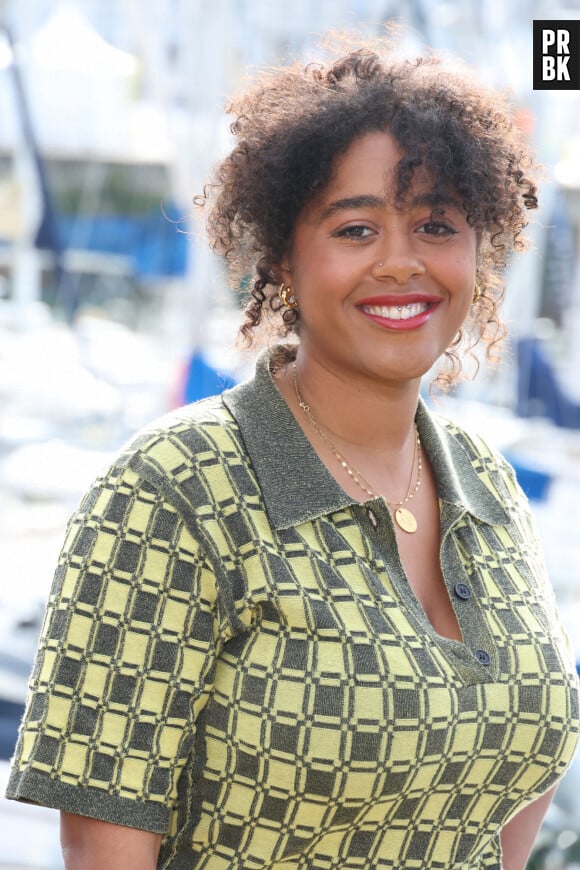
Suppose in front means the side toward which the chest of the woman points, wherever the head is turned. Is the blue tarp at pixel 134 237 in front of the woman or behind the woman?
behind

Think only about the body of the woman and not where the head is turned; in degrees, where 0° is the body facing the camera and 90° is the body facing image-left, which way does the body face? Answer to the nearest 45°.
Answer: approximately 315°
